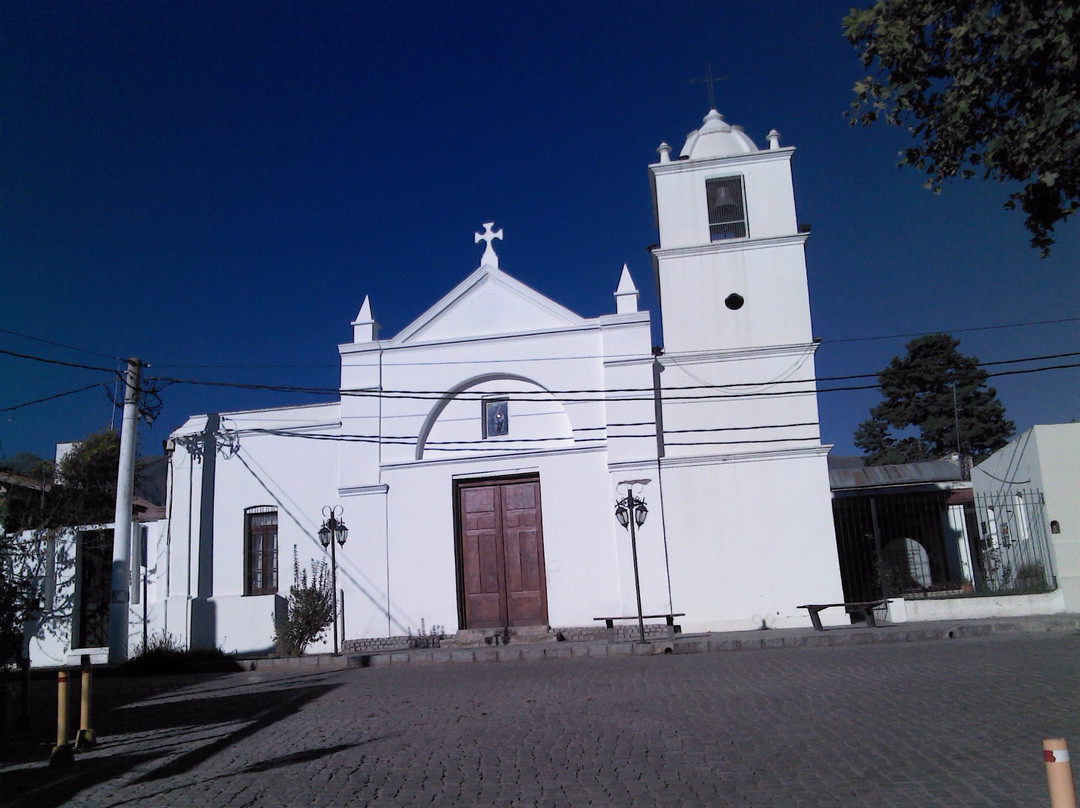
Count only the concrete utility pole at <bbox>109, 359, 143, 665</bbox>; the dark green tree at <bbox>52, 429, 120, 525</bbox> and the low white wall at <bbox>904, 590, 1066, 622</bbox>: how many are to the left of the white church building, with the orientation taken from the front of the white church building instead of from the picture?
1

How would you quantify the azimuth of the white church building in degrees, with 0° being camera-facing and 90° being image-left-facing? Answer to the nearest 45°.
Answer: approximately 0°

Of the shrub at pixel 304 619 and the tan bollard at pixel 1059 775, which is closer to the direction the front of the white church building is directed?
the tan bollard

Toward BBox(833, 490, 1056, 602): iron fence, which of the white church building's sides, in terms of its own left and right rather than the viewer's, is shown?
left

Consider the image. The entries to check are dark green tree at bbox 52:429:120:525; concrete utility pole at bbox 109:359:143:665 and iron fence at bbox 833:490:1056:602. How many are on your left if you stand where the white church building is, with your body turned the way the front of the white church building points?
1

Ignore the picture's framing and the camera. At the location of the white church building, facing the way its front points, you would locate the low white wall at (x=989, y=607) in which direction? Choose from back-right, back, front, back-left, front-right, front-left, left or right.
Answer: left

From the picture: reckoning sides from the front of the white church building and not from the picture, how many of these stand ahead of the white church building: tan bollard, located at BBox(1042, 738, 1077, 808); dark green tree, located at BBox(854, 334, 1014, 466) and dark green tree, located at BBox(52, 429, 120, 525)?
1

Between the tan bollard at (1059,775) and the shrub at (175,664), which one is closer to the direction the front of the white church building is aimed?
the tan bollard

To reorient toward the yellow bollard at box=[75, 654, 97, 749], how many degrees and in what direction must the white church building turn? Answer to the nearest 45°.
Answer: approximately 45° to its right

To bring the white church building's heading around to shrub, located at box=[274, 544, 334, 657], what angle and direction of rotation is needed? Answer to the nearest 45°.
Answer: approximately 90° to its right

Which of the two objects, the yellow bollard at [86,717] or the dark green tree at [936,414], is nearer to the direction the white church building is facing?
the yellow bollard

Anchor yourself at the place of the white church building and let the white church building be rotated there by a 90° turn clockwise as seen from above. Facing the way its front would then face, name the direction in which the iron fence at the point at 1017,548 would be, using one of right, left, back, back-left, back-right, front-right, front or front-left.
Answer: back

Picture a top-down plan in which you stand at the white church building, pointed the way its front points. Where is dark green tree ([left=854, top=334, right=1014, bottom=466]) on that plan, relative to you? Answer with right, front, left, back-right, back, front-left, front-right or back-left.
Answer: back-left
